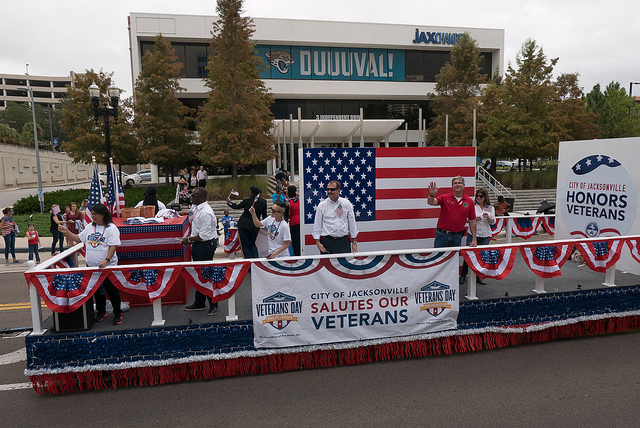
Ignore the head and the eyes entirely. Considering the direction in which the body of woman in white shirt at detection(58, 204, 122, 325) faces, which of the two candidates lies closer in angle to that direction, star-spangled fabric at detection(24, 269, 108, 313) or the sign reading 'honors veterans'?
the star-spangled fabric

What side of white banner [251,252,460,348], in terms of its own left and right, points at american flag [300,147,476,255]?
back

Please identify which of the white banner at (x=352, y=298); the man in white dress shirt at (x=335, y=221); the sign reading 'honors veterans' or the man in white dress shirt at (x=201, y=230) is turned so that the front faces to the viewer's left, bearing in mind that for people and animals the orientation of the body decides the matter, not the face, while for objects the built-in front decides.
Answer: the man in white dress shirt at (x=201, y=230)

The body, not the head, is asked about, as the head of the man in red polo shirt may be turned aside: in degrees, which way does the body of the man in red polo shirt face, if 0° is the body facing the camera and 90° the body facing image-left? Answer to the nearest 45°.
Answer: approximately 0°

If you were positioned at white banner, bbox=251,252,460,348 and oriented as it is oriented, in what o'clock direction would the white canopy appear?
The white canopy is roughly at 6 o'clock from the white banner.

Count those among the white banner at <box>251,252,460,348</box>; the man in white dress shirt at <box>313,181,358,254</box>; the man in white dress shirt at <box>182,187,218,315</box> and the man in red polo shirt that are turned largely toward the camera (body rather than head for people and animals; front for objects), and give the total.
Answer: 3

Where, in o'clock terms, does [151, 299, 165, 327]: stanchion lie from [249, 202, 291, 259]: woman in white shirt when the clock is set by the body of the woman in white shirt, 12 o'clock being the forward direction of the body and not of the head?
The stanchion is roughly at 12 o'clock from the woman in white shirt.

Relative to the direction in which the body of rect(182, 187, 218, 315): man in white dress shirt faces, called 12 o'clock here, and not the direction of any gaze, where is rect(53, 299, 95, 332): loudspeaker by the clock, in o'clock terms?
The loudspeaker is roughly at 11 o'clock from the man in white dress shirt.

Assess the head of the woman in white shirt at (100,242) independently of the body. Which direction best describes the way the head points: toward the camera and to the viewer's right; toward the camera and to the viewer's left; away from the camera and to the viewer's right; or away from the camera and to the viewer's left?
toward the camera and to the viewer's left

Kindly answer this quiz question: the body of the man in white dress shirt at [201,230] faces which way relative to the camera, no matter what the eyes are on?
to the viewer's left

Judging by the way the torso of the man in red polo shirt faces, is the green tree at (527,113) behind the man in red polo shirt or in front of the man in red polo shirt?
behind

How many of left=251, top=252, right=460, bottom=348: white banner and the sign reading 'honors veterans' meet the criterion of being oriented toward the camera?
2
